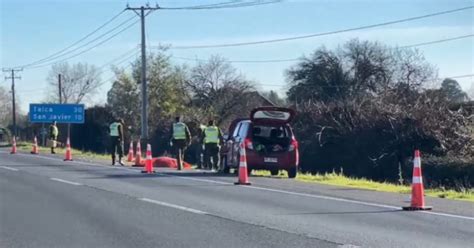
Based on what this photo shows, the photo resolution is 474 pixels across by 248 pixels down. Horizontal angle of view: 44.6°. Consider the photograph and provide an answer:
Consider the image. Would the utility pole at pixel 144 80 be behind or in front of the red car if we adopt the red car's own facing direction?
in front

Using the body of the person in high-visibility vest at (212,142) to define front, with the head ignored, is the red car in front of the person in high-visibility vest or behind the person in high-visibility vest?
behind

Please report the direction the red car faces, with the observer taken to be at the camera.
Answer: facing away from the viewer and to the left of the viewer

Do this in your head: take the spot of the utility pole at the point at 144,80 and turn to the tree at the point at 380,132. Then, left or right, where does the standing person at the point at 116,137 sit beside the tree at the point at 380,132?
right
